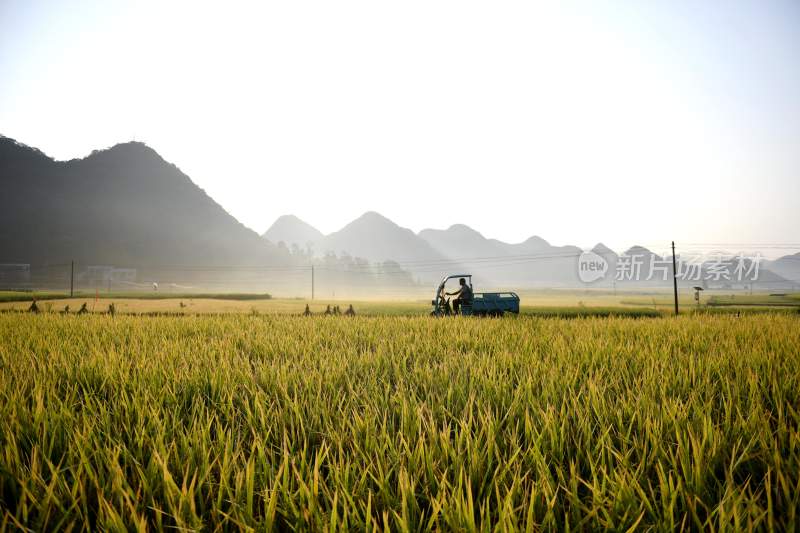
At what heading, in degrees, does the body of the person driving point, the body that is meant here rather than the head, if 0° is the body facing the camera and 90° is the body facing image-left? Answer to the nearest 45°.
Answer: approximately 90°
